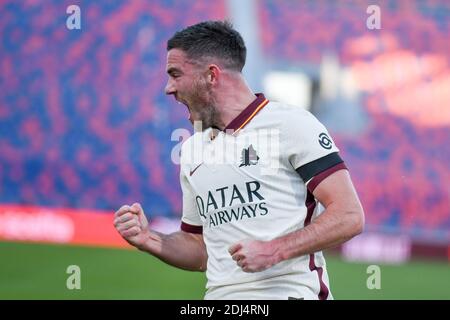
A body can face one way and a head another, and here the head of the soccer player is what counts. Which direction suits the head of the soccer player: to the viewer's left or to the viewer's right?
to the viewer's left

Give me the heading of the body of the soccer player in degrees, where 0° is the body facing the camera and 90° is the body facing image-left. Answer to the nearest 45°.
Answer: approximately 45°
